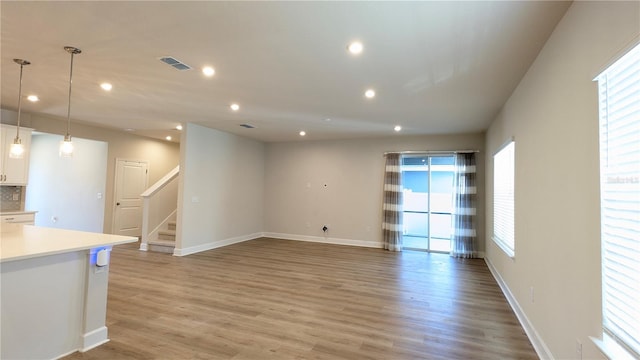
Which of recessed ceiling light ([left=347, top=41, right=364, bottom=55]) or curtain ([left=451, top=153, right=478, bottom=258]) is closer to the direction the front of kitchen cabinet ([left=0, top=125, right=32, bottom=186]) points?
the recessed ceiling light

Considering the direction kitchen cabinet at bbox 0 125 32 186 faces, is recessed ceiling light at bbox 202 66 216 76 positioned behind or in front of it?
in front

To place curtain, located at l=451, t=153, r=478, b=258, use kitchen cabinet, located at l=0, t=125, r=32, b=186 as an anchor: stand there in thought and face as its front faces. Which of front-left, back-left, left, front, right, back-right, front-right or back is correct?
front-left

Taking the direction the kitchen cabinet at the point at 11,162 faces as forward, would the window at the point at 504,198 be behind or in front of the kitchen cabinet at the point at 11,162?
in front

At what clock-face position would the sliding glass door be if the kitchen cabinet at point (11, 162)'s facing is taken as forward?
The sliding glass door is roughly at 10 o'clock from the kitchen cabinet.

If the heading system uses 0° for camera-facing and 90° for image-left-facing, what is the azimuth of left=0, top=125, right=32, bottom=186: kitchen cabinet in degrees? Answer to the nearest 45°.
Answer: approximately 0°

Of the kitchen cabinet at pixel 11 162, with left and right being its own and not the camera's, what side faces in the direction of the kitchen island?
front
